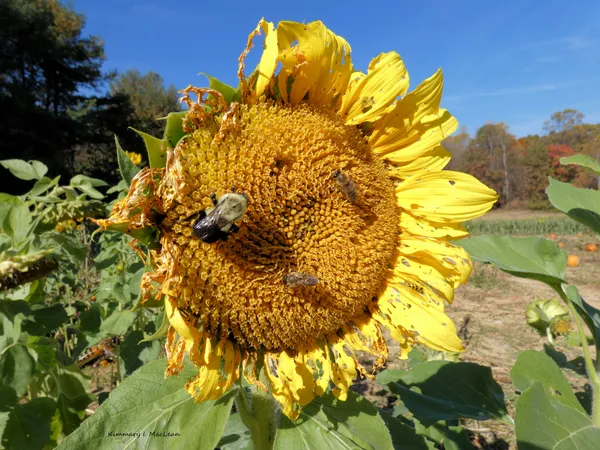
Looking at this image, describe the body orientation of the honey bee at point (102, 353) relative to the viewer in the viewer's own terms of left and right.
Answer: facing to the right of the viewer

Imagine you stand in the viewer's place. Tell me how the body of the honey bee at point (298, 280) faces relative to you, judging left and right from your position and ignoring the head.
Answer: facing to the left of the viewer

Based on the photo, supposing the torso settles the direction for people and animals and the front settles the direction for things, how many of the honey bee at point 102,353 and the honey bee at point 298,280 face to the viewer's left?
1

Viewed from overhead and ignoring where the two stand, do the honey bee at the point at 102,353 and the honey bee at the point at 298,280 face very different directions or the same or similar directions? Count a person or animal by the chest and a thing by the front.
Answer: very different directions
